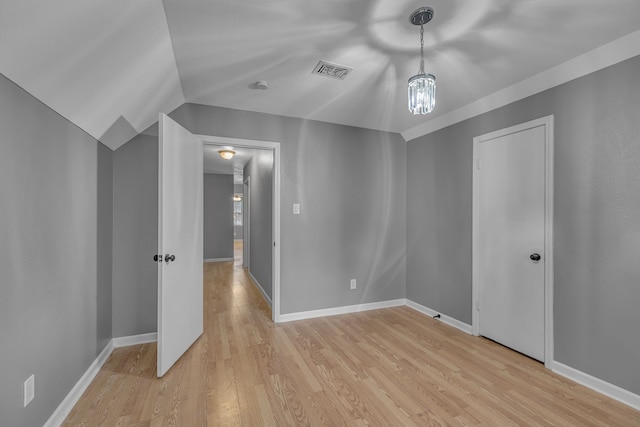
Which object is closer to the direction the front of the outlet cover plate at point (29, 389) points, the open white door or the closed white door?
the closed white door

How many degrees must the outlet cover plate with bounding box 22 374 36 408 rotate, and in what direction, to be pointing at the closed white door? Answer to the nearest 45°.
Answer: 0° — it already faces it

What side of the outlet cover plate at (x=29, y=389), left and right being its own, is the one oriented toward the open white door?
left

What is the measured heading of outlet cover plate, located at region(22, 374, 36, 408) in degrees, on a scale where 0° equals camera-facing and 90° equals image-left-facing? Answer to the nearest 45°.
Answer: approximately 315°
